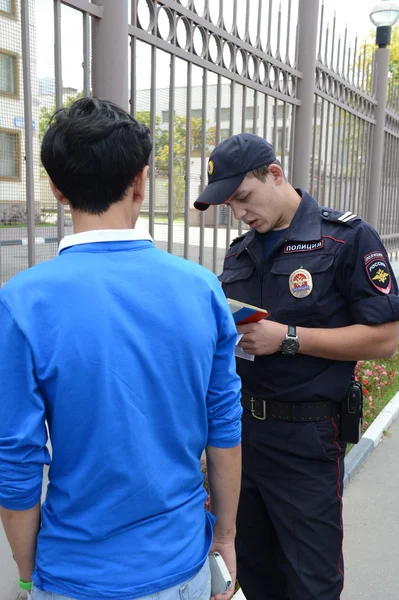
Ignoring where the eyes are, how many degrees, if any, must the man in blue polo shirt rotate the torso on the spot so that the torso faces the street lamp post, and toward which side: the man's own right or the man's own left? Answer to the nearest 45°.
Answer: approximately 45° to the man's own right

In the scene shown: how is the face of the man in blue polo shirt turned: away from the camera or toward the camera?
away from the camera

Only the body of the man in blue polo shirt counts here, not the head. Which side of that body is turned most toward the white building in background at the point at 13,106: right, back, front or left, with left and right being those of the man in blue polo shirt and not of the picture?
front

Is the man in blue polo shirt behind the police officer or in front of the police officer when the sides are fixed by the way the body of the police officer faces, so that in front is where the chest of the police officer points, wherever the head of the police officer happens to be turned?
in front

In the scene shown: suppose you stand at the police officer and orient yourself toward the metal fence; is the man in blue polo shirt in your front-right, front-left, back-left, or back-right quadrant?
back-left

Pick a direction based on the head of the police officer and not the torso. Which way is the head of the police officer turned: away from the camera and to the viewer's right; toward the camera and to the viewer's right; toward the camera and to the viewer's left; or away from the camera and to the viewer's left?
toward the camera and to the viewer's left

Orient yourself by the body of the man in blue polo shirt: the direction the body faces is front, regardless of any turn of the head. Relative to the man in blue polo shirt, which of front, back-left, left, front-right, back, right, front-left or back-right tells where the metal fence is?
front

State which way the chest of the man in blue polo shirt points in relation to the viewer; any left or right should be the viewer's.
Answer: facing away from the viewer

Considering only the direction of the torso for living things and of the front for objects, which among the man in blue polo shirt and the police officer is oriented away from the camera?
the man in blue polo shirt

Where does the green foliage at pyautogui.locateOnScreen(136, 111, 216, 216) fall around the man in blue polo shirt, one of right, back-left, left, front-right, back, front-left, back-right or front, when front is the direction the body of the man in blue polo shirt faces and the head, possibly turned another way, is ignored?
front

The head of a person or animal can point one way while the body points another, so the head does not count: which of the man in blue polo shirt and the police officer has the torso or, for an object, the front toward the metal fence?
the man in blue polo shirt

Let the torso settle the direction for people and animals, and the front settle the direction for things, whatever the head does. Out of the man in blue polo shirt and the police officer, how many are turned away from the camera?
1

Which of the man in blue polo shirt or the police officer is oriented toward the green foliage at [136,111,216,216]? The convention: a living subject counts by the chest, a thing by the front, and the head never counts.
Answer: the man in blue polo shirt
